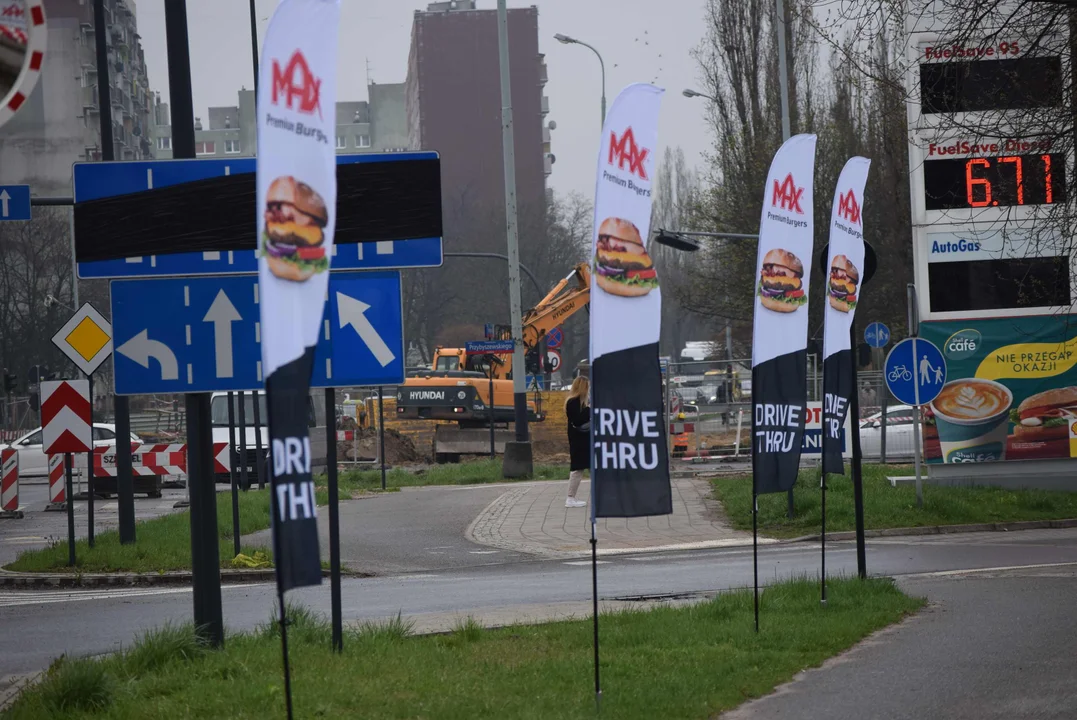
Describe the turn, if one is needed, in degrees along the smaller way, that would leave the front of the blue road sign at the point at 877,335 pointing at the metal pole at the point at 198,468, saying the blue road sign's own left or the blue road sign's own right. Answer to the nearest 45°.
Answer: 0° — it already faces it

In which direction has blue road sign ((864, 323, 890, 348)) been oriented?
toward the camera

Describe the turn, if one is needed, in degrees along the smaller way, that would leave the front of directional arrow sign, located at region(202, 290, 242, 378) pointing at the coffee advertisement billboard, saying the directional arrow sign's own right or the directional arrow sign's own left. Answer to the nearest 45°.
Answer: approximately 135° to the directional arrow sign's own left

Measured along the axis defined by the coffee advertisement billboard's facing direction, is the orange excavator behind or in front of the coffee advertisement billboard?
behind

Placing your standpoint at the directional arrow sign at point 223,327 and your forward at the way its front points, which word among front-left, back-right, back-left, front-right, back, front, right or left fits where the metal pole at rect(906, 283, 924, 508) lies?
back-left

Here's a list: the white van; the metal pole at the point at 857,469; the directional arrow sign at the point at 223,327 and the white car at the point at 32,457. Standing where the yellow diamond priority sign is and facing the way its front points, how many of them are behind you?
2

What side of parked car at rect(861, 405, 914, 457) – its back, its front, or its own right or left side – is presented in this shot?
left

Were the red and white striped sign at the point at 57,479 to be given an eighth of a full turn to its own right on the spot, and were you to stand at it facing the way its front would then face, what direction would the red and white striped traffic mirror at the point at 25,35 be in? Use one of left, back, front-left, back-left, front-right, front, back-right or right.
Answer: front-left

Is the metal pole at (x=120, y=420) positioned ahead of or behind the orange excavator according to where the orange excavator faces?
behind

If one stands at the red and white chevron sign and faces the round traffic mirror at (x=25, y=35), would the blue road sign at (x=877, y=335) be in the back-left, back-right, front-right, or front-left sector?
back-left
